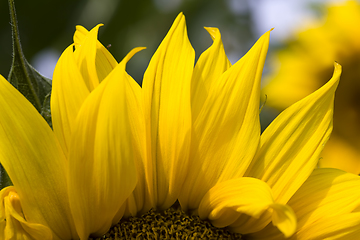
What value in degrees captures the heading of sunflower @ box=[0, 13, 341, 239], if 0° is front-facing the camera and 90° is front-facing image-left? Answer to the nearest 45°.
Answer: approximately 0°

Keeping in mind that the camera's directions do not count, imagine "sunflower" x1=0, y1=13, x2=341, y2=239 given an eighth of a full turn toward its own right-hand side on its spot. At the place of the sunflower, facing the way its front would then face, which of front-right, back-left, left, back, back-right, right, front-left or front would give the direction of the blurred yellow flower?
back
